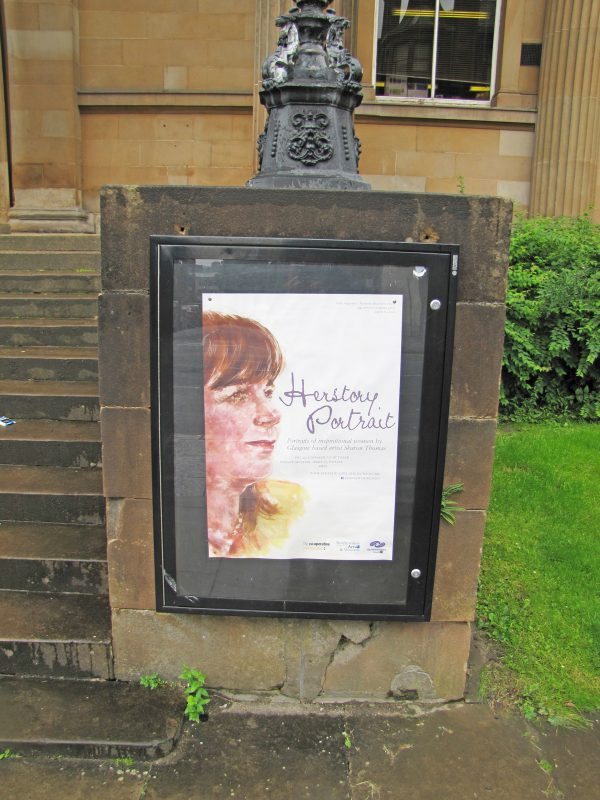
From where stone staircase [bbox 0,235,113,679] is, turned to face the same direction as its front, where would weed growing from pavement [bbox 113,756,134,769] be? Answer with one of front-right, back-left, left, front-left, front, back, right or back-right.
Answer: front

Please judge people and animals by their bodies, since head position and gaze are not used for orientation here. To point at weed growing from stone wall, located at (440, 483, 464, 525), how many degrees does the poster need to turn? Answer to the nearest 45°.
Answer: approximately 90° to its left

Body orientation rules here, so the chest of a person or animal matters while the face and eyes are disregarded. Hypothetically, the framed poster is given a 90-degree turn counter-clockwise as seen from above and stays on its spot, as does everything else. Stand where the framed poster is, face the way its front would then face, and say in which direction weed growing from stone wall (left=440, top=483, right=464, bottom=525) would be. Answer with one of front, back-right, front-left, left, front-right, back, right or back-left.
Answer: front

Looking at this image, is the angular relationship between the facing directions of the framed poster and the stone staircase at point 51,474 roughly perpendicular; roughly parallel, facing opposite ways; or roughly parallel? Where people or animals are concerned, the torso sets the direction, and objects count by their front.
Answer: roughly parallel

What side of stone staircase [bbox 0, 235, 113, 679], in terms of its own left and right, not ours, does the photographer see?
front

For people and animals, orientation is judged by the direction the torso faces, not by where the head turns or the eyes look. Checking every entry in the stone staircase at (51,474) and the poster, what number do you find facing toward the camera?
2

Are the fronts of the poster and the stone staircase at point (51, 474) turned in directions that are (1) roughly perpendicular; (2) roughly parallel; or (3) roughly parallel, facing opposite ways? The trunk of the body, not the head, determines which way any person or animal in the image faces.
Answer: roughly parallel

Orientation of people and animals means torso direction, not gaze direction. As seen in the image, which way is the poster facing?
toward the camera

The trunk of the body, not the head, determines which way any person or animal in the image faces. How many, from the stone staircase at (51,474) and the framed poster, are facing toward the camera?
2

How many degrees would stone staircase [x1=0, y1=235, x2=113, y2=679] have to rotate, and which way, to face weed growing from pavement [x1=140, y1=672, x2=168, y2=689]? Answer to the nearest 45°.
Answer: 0° — it already faces it
